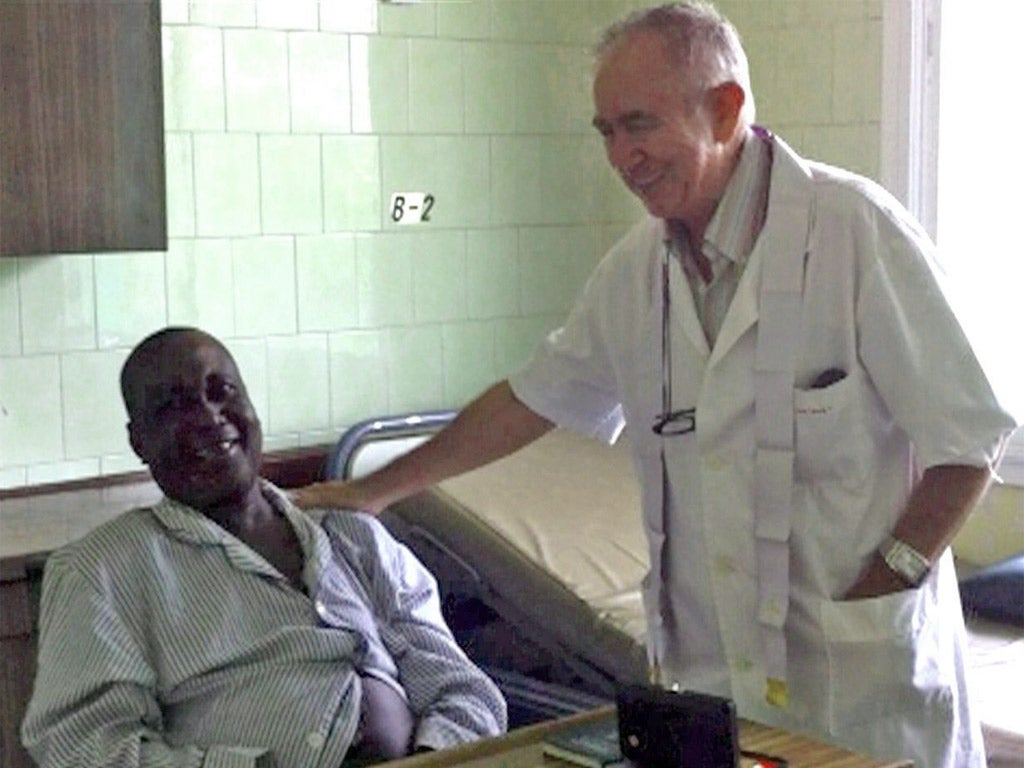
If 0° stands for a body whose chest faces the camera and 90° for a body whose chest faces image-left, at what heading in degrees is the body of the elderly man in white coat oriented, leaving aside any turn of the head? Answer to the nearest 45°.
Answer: approximately 45°

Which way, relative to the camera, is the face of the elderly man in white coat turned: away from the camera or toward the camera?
toward the camera

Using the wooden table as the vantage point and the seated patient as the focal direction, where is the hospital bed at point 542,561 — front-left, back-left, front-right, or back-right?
front-right

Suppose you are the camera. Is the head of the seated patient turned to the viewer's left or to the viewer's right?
to the viewer's right

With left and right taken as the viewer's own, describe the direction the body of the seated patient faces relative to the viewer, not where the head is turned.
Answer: facing the viewer and to the right of the viewer

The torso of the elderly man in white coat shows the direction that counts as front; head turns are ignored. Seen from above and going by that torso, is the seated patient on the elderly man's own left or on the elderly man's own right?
on the elderly man's own right

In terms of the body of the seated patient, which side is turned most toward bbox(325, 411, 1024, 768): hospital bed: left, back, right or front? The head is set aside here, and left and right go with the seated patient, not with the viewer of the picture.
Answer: left

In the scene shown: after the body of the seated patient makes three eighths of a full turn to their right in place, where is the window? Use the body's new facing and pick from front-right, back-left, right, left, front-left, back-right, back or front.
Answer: back-right

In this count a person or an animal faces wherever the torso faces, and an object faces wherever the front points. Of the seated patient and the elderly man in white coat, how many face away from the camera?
0

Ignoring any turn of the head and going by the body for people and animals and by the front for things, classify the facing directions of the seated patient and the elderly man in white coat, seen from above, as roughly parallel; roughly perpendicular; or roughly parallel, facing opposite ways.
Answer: roughly perpendicular
